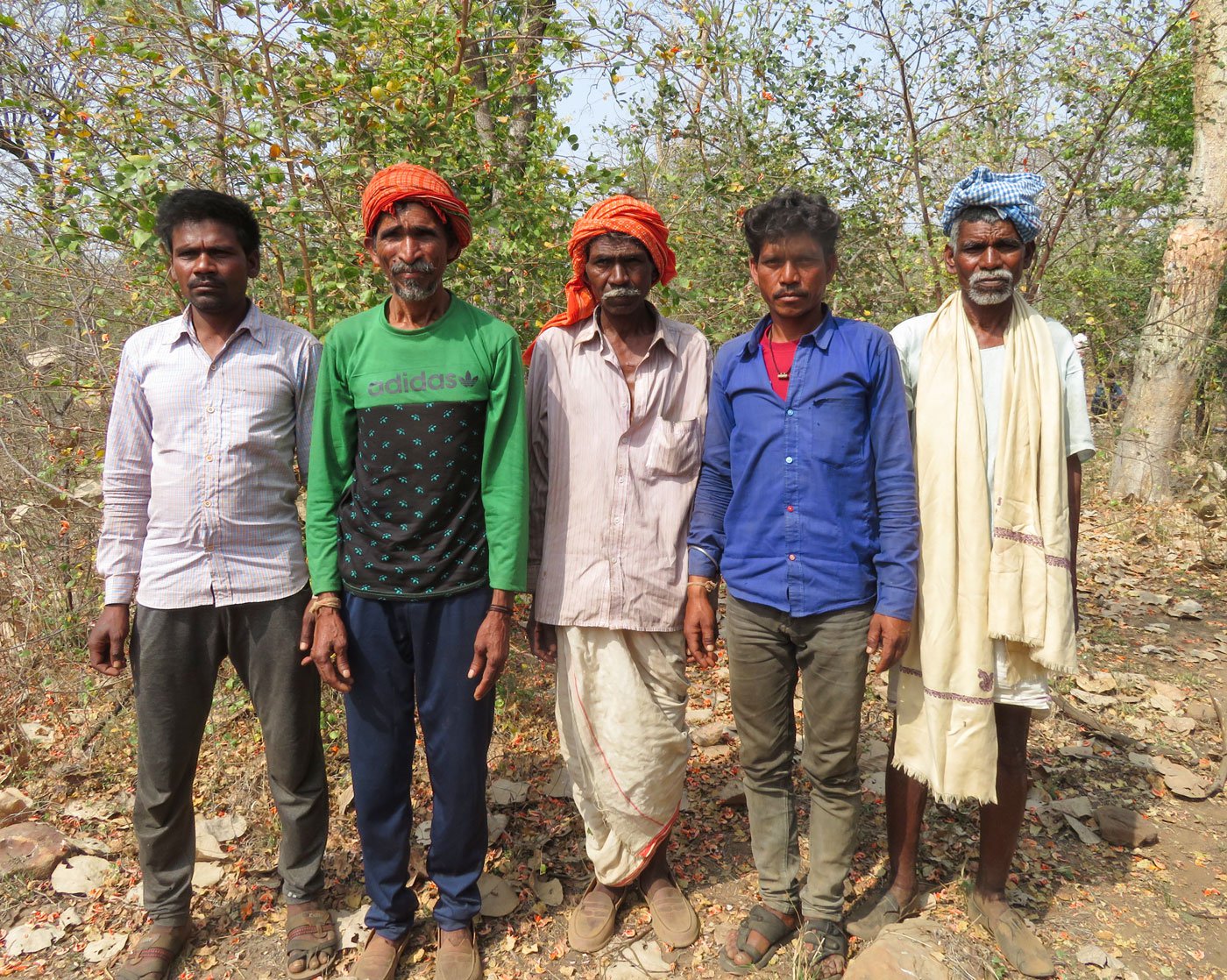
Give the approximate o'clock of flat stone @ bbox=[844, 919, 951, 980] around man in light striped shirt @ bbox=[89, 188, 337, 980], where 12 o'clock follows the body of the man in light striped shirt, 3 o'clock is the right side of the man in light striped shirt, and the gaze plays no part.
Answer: The flat stone is roughly at 10 o'clock from the man in light striped shirt.

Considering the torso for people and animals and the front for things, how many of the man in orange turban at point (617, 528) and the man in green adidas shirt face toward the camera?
2

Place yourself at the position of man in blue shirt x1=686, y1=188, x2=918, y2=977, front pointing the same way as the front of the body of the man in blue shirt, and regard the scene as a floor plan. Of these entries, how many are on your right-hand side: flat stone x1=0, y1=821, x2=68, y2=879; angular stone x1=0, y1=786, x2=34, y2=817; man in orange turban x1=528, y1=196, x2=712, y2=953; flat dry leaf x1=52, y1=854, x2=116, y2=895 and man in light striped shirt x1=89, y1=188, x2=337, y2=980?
5

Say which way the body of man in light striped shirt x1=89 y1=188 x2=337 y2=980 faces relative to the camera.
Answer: toward the camera

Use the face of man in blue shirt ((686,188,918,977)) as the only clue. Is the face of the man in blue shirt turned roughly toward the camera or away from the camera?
toward the camera

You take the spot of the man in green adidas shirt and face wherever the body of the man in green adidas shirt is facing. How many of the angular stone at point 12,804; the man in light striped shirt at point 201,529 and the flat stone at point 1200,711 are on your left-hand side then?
1

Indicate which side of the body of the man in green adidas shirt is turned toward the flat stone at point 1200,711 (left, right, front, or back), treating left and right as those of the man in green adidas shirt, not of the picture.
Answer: left

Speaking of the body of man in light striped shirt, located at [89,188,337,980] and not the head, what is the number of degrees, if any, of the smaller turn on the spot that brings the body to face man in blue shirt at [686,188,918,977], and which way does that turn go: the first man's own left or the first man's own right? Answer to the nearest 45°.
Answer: approximately 45° to the first man's own left

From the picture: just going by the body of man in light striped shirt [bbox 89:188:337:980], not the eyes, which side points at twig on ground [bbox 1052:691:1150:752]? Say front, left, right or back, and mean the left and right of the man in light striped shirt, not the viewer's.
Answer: left

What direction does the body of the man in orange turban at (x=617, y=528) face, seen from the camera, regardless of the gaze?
toward the camera

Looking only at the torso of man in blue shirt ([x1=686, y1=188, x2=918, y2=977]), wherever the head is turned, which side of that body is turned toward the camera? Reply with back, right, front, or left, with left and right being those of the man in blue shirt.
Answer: front

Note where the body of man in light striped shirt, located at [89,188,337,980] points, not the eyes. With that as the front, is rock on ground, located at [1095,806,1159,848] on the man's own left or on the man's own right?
on the man's own left
